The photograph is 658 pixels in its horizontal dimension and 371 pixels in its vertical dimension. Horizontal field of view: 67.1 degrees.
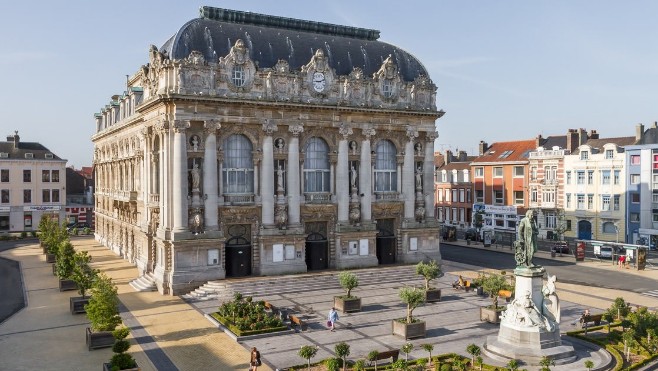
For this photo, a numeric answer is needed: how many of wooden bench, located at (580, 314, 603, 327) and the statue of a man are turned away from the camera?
0

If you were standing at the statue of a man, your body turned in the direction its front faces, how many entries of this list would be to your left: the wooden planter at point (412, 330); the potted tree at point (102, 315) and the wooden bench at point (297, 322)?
0

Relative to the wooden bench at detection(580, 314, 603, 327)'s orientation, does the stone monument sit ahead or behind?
ahead

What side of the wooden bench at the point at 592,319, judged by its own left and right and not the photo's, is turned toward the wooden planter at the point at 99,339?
front

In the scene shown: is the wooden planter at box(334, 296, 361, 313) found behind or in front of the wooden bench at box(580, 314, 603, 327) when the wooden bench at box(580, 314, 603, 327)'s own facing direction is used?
in front

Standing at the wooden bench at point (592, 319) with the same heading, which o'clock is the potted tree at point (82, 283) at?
The potted tree is roughly at 1 o'clock from the wooden bench.

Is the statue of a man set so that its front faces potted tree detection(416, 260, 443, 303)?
no
